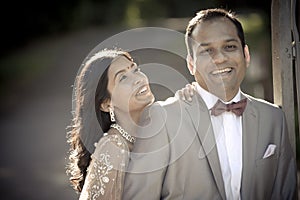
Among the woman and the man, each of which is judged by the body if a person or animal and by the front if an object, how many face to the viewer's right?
1

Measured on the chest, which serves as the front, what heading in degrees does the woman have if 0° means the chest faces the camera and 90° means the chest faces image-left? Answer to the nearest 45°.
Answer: approximately 270°

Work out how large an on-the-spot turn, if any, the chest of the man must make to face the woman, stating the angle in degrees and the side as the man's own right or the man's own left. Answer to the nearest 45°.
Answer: approximately 90° to the man's own right

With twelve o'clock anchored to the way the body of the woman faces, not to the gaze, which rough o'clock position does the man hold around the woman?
The man is roughly at 12 o'clock from the woman.

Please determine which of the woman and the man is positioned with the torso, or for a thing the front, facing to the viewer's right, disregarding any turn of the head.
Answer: the woman

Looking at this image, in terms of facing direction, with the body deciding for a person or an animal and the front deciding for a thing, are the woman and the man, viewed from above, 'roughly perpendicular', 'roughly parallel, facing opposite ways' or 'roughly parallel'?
roughly perpendicular
